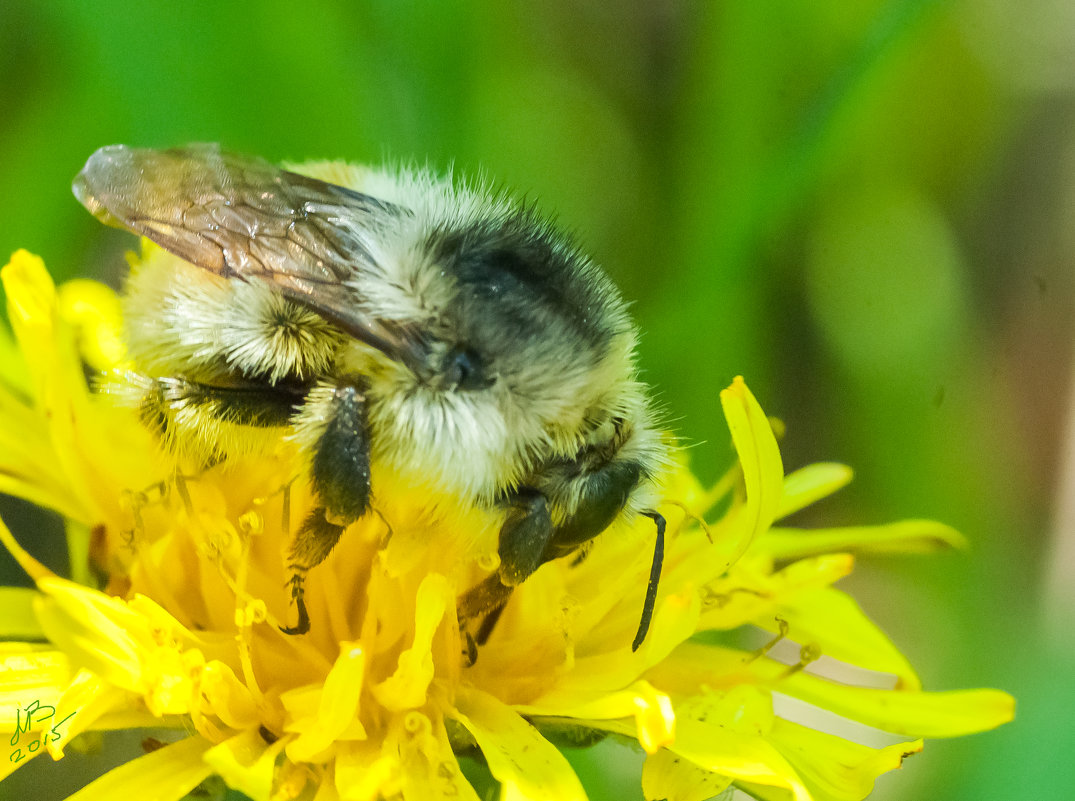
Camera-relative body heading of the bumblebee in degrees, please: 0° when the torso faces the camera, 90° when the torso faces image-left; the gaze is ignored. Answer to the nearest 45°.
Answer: approximately 270°
